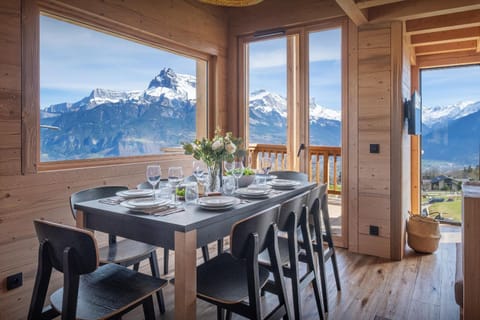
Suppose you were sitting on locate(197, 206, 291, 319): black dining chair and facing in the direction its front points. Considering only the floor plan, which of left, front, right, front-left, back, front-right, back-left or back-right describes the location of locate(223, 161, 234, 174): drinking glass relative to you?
front-right

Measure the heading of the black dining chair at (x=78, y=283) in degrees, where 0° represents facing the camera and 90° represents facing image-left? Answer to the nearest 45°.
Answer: approximately 225°

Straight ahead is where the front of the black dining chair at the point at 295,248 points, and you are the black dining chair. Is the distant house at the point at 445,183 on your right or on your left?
on your right

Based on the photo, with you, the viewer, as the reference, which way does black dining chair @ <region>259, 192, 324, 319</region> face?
facing away from the viewer and to the left of the viewer

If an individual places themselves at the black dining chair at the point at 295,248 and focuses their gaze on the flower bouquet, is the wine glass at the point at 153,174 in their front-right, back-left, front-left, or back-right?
front-left

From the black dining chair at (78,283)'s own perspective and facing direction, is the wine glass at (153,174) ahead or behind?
ahead

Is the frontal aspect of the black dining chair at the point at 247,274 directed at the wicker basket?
no

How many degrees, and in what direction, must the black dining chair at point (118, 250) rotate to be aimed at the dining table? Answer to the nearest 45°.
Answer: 0° — it already faces it

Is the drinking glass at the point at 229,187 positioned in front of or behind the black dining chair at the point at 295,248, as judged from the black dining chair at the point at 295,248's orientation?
in front

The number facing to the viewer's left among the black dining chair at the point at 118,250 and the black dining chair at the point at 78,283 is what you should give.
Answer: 0

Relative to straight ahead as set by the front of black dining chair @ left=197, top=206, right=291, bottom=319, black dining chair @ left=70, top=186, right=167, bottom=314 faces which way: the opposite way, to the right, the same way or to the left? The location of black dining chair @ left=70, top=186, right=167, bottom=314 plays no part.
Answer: the opposite way

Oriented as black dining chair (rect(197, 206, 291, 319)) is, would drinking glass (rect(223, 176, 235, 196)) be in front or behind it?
in front

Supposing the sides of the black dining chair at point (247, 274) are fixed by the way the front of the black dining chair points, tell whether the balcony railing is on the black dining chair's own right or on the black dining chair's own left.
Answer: on the black dining chair's own right

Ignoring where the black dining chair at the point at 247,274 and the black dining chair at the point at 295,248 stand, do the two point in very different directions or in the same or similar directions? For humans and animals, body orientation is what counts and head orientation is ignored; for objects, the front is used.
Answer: same or similar directions

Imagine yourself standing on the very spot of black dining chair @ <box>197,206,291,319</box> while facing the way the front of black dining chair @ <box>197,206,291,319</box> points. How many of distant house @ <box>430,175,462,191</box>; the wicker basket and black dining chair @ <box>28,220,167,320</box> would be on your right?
2

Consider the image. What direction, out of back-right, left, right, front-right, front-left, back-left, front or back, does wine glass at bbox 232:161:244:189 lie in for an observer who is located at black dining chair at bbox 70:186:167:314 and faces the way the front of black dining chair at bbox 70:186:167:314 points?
front-left

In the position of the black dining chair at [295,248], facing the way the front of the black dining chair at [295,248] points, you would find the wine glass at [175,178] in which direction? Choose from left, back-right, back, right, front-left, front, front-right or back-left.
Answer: front-left

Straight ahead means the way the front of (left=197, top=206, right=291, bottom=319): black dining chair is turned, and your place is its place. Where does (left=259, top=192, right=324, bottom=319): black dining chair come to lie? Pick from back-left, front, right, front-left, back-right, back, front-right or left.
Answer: right
